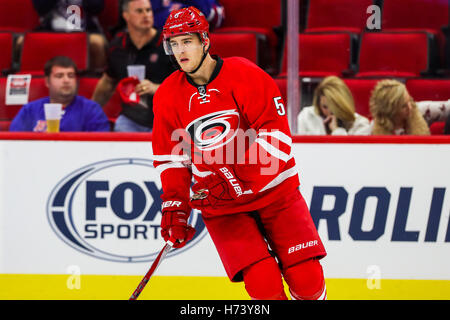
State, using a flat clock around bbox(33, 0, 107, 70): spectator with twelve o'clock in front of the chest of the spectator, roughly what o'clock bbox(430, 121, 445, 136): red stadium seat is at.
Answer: The red stadium seat is roughly at 10 o'clock from the spectator.

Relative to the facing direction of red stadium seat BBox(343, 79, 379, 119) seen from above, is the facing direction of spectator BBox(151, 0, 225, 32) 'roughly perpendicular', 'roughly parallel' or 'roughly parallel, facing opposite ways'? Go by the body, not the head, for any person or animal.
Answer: roughly parallel

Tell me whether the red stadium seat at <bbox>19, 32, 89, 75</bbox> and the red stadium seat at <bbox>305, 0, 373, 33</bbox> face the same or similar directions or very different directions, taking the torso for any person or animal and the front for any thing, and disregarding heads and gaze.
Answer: same or similar directions

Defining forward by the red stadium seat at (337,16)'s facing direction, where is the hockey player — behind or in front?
in front

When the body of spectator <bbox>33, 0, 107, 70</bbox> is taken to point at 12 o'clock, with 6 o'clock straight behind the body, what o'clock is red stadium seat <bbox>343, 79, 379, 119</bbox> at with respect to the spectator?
The red stadium seat is roughly at 10 o'clock from the spectator.

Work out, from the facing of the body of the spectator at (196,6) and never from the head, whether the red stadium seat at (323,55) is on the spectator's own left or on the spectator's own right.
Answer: on the spectator's own left

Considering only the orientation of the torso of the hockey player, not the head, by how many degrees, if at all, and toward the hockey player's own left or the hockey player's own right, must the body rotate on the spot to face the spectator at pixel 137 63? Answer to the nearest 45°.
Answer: approximately 90° to the hockey player's own right

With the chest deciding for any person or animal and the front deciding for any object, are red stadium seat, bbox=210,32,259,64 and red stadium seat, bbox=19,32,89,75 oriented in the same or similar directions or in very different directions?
same or similar directions

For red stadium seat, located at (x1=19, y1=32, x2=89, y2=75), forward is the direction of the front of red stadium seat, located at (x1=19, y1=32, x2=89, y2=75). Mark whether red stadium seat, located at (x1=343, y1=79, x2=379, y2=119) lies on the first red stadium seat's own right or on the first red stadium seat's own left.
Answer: on the first red stadium seat's own left

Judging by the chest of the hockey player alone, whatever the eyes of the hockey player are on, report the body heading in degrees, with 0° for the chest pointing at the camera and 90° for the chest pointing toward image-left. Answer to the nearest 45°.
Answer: approximately 45°

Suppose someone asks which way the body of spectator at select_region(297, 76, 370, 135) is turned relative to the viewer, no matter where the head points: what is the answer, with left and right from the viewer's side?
facing the viewer and to the left of the viewer

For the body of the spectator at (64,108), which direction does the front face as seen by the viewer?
toward the camera

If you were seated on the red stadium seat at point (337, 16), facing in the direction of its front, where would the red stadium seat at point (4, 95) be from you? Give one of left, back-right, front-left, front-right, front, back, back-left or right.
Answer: right

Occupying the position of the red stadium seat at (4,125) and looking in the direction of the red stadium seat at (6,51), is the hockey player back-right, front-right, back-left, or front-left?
back-right

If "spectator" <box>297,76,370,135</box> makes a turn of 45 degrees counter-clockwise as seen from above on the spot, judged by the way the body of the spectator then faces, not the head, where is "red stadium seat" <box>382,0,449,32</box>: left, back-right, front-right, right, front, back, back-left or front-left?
back-left

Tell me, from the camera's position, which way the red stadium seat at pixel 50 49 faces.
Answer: facing the viewer

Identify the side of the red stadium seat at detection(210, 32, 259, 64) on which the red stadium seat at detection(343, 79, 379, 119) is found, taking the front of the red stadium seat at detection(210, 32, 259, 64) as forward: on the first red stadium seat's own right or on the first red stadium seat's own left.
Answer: on the first red stadium seat's own left

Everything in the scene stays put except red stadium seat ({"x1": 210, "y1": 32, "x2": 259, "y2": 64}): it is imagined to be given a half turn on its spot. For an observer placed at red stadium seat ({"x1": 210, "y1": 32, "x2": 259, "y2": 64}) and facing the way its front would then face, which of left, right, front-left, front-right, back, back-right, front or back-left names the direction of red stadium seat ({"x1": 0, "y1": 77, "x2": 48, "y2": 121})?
left
